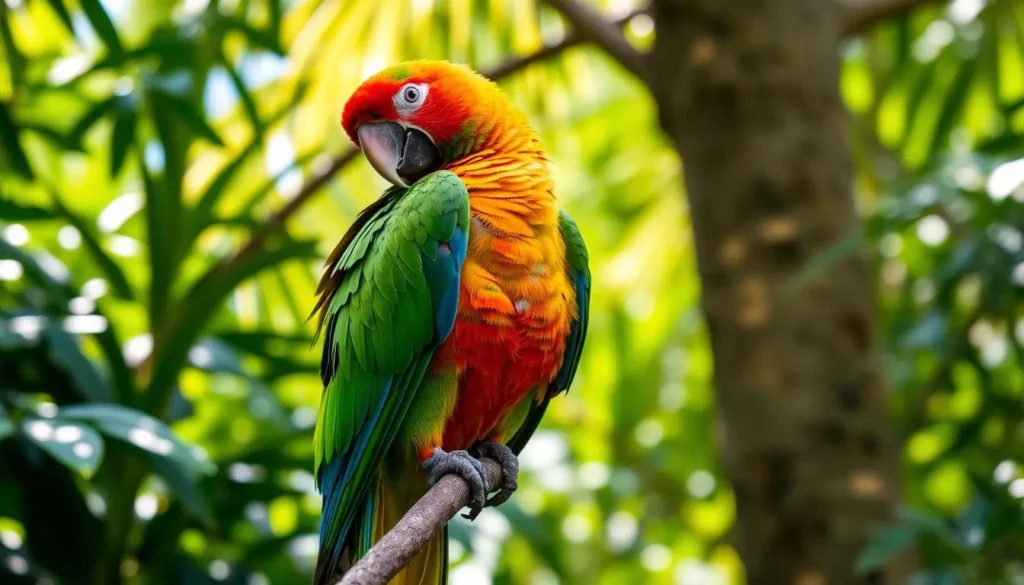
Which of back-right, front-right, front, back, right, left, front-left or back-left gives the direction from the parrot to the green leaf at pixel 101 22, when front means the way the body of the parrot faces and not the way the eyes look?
back

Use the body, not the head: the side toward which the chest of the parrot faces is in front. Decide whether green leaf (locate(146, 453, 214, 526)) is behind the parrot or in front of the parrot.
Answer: behind

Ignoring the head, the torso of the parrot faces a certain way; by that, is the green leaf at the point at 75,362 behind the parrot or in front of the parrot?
behind

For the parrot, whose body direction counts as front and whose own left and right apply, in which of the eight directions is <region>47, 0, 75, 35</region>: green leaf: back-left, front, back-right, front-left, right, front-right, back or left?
back

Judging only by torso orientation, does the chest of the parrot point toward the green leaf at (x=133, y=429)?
no

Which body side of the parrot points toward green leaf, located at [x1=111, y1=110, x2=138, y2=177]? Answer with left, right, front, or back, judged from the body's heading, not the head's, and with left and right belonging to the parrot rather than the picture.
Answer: back

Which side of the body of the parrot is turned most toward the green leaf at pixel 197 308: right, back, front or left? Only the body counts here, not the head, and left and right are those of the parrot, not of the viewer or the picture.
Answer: back

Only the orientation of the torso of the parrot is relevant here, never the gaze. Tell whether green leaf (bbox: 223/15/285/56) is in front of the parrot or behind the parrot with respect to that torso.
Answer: behind

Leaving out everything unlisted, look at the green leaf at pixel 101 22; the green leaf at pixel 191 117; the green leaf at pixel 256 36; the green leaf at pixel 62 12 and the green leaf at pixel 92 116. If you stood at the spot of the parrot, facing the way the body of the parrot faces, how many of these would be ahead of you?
0

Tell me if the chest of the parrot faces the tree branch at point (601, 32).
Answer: no

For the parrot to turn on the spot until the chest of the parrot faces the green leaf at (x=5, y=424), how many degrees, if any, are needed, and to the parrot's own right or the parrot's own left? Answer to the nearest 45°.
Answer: approximately 180°

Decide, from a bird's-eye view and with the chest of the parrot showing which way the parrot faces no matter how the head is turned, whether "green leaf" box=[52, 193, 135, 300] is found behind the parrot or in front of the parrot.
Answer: behind

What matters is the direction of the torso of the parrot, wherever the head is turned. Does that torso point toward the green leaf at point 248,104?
no

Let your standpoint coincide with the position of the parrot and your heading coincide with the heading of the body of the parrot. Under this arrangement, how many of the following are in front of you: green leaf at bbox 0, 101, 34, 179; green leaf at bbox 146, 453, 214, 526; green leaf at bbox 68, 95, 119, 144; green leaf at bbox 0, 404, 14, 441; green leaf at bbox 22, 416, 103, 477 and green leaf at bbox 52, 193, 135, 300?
0

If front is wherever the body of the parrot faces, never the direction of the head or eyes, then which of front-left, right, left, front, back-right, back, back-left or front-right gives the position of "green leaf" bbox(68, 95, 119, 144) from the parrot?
back

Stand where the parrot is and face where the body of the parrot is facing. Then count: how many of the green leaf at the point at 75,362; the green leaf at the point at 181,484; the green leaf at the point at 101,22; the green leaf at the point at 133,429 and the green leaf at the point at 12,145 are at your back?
5

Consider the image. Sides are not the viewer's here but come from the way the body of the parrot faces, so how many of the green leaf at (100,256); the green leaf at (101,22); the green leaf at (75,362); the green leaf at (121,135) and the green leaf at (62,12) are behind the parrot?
5

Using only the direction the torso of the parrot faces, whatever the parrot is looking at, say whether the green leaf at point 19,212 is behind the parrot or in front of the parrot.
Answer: behind

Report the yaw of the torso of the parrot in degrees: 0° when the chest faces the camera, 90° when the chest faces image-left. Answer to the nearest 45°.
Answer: approximately 315°
